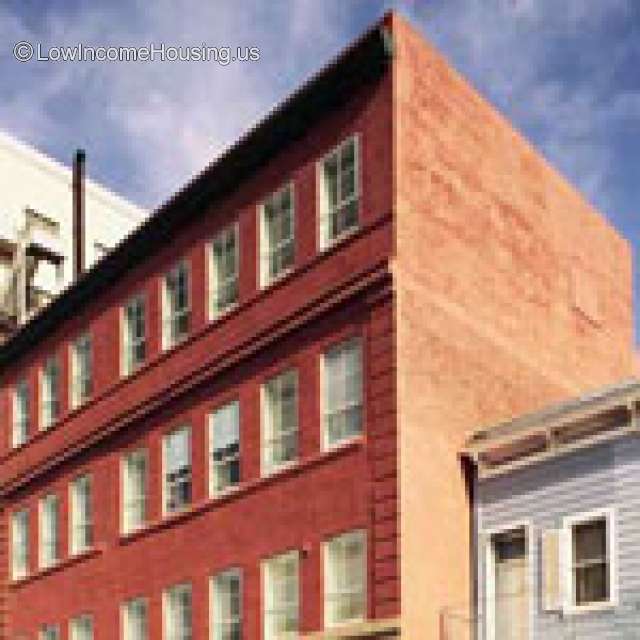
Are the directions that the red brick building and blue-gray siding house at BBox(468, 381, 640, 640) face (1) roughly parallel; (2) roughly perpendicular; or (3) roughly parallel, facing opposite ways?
roughly parallel

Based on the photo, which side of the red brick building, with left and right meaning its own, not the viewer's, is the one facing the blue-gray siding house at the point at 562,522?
left

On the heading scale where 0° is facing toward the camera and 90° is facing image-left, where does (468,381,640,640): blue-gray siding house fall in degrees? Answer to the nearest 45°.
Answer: approximately 45°

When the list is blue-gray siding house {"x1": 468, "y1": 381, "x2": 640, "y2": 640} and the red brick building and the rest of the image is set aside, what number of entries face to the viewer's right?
0

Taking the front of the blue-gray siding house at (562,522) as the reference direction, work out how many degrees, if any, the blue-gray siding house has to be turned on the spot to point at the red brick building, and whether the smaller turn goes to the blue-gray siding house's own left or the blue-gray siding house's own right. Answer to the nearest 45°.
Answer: approximately 90° to the blue-gray siding house's own right

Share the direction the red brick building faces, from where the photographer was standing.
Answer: facing the viewer and to the left of the viewer
